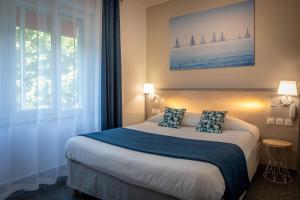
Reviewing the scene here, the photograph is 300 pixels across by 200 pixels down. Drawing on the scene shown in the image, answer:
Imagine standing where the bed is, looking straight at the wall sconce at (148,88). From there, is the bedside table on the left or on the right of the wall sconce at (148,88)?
right

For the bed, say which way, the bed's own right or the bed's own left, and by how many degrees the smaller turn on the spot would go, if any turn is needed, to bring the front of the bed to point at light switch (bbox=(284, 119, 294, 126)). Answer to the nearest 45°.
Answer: approximately 180°

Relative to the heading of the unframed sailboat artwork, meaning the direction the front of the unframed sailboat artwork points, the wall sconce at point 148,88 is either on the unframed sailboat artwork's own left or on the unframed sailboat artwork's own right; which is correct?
on the unframed sailboat artwork's own right

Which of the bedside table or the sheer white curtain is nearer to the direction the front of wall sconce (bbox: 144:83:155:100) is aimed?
the sheer white curtain

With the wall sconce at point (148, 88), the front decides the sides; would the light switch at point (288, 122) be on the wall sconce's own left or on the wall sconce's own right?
on the wall sconce's own left

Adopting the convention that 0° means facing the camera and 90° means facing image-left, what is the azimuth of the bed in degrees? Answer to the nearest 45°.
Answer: approximately 45°
